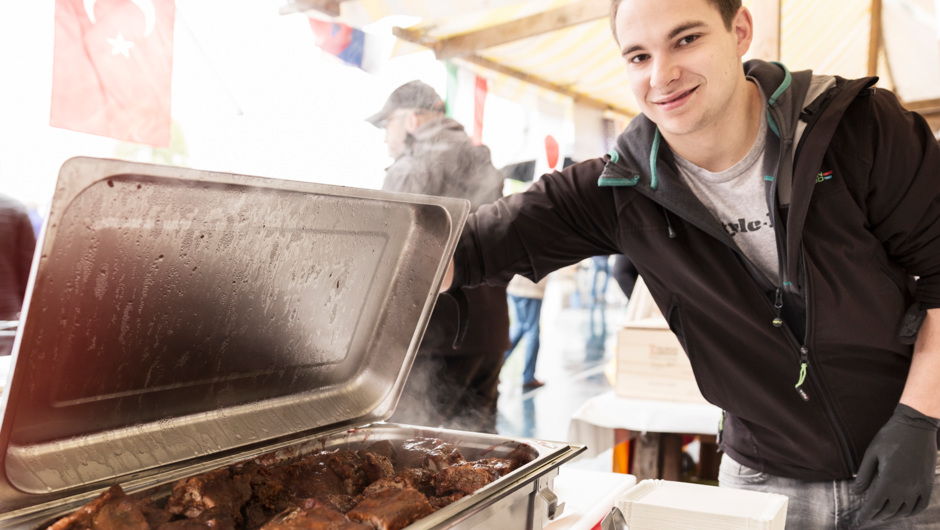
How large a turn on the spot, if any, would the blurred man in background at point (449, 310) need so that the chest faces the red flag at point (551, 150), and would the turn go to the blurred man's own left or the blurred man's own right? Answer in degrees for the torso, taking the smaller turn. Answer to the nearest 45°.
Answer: approximately 90° to the blurred man's own right

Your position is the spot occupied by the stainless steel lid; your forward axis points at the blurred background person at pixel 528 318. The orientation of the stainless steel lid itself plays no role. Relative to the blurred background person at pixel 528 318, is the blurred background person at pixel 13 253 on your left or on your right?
left

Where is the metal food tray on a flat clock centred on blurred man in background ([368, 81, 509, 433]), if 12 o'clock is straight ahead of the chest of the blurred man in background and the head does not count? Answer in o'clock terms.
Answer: The metal food tray is roughly at 9 o'clock from the blurred man in background.

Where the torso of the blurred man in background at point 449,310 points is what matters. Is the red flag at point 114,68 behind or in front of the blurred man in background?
in front

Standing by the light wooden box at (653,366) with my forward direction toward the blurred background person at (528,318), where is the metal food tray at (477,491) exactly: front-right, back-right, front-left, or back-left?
back-left

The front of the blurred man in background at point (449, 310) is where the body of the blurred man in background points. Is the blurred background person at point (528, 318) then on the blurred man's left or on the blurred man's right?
on the blurred man's right

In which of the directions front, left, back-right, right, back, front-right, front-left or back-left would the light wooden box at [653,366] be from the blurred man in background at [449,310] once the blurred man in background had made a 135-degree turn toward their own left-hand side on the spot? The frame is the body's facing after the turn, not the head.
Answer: front-left

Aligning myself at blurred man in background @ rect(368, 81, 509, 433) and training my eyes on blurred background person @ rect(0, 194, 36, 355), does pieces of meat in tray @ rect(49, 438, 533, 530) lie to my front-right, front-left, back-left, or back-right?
front-left

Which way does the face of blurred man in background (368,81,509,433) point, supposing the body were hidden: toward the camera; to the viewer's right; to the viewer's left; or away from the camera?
to the viewer's left

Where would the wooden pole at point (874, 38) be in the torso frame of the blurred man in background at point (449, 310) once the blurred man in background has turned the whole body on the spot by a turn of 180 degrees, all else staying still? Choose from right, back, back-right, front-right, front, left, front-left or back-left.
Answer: front-left

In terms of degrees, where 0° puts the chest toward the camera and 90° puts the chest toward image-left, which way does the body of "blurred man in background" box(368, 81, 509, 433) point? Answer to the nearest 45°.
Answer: approximately 90°
